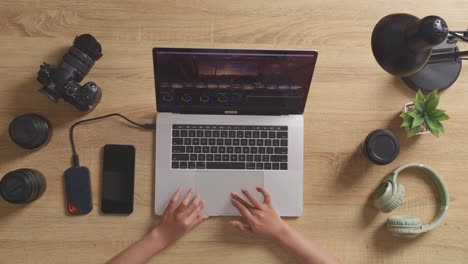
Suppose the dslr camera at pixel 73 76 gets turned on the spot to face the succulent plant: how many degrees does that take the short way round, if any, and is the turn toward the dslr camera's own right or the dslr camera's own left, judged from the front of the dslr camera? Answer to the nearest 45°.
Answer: approximately 45° to the dslr camera's own right

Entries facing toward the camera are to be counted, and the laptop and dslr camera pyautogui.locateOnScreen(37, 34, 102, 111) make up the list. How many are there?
1

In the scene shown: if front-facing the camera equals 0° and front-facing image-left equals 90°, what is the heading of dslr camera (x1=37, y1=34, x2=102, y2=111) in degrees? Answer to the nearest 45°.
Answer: approximately 225°

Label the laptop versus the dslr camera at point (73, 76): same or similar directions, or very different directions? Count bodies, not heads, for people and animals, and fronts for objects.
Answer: very different directions

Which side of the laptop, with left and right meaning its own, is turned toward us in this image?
front
